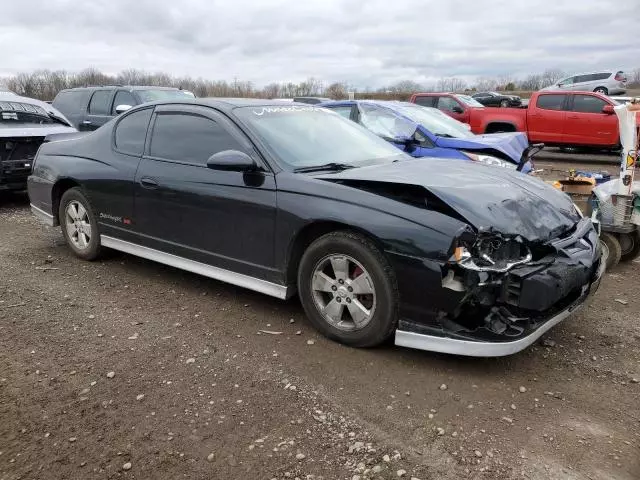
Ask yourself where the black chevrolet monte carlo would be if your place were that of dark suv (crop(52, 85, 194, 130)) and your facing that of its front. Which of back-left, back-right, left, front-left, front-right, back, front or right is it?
front-right

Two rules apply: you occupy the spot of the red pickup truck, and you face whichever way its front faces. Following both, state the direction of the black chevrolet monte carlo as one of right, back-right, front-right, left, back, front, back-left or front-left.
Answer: right

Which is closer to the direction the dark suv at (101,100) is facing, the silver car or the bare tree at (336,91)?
the silver car

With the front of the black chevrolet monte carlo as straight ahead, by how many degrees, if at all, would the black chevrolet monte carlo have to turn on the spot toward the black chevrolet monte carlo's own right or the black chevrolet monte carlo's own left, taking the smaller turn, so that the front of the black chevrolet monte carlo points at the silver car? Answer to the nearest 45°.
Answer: approximately 90° to the black chevrolet monte carlo's own left

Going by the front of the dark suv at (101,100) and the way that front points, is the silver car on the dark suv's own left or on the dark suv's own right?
on the dark suv's own left

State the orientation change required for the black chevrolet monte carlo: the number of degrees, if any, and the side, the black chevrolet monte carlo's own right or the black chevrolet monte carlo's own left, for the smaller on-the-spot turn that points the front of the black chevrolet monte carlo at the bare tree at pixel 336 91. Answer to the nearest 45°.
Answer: approximately 135° to the black chevrolet monte carlo's own left

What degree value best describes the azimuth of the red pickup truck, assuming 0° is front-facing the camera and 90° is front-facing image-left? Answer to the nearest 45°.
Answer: approximately 270°

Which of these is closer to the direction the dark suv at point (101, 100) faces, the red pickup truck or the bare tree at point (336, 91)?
the red pickup truck
